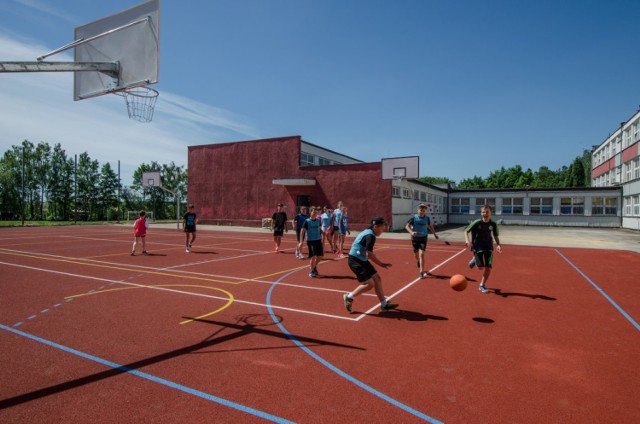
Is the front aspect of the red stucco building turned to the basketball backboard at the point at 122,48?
yes

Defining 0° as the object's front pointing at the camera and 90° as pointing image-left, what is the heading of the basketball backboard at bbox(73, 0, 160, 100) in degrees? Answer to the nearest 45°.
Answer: approximately 225°

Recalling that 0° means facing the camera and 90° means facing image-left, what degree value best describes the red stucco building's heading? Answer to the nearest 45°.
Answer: approximately 0°

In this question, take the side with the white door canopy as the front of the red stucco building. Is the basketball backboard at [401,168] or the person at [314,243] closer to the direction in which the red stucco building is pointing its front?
the person

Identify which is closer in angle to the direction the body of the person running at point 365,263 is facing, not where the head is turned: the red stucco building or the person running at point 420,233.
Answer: the person running

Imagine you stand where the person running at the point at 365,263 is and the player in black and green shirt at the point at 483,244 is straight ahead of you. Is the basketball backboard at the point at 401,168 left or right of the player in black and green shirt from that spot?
left

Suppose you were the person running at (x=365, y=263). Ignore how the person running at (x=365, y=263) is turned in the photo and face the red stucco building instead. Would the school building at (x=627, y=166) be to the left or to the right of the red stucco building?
right

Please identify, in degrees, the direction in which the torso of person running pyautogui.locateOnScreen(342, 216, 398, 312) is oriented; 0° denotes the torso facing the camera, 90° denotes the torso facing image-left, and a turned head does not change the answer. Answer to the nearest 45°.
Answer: approximately 270°

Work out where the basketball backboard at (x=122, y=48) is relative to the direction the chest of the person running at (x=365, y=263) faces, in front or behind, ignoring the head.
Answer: behind

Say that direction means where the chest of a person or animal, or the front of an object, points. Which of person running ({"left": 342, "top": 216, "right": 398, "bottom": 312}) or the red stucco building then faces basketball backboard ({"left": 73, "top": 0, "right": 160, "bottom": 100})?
the red stucco building

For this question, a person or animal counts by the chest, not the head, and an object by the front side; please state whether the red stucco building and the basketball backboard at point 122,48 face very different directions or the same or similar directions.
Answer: very different directions

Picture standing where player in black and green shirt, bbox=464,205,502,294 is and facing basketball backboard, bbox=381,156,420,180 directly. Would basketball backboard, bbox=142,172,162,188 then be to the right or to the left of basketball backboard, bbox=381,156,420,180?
left

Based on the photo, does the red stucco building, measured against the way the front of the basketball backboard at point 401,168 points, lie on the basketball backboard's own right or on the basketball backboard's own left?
on the basketball backboard's own right

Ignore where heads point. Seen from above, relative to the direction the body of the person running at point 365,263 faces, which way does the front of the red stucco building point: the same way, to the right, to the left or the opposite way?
to the right

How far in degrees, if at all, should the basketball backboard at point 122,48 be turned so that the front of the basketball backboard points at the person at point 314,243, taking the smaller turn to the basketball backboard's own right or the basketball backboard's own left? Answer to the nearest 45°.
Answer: approximately 45° to the basketball backboard's own right
